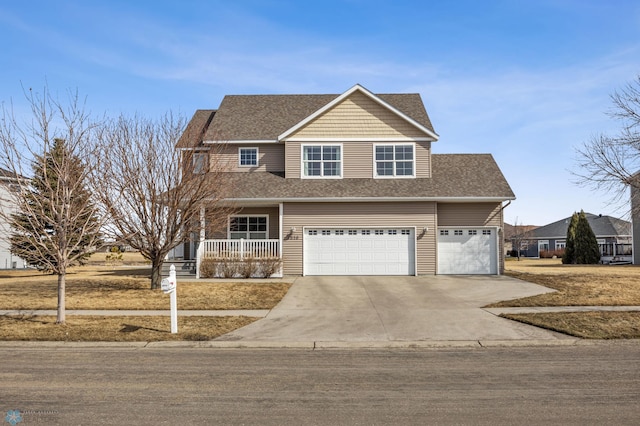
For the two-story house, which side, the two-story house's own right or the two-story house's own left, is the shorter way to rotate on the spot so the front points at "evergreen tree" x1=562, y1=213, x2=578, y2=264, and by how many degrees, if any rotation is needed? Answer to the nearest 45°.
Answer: approximately 135° to the two-story house's own left

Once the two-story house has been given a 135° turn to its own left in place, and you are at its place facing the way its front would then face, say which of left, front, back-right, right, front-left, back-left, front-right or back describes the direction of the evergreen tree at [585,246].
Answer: front

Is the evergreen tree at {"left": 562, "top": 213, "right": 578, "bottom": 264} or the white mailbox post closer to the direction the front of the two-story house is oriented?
the white mailbox post

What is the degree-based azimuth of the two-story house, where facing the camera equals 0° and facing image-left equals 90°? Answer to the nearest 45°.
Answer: approximately 0°
